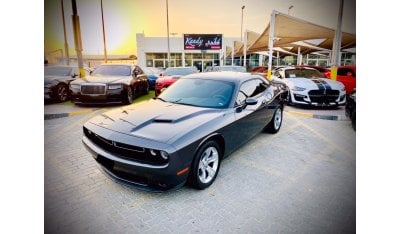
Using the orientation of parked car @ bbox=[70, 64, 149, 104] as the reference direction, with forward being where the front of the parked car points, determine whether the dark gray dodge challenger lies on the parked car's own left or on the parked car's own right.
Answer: on the parked car's own left

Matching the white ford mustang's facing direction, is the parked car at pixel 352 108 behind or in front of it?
in front

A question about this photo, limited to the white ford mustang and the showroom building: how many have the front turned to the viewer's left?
0

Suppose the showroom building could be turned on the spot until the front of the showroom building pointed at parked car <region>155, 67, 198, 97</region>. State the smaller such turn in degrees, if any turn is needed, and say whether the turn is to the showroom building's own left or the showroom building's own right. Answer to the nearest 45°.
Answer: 0° — it already faces it

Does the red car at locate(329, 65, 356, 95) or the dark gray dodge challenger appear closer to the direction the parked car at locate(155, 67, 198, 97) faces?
the dark gray dodge challenger

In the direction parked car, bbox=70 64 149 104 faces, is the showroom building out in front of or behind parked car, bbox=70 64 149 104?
behind

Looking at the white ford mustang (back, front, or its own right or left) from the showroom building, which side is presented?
back

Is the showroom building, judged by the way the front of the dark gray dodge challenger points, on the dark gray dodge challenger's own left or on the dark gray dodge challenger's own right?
on the dark gray dodge challenger's own right

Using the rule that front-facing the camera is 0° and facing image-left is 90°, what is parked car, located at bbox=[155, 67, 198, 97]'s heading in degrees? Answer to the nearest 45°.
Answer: approximately 45°

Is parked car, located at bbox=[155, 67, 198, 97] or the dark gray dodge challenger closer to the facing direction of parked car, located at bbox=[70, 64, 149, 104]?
the dark gray dodge challenger

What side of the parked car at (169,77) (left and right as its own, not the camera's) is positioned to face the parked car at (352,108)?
left

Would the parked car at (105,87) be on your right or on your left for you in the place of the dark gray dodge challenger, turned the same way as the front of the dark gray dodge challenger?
on your right

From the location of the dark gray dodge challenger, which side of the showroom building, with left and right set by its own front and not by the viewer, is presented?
front

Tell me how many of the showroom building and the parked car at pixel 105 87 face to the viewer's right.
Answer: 0

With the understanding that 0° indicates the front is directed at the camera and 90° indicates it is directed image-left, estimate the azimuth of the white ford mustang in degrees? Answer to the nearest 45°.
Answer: approximately 315°

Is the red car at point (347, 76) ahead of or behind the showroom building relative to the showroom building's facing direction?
ahead

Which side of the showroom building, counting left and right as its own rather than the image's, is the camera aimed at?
front
